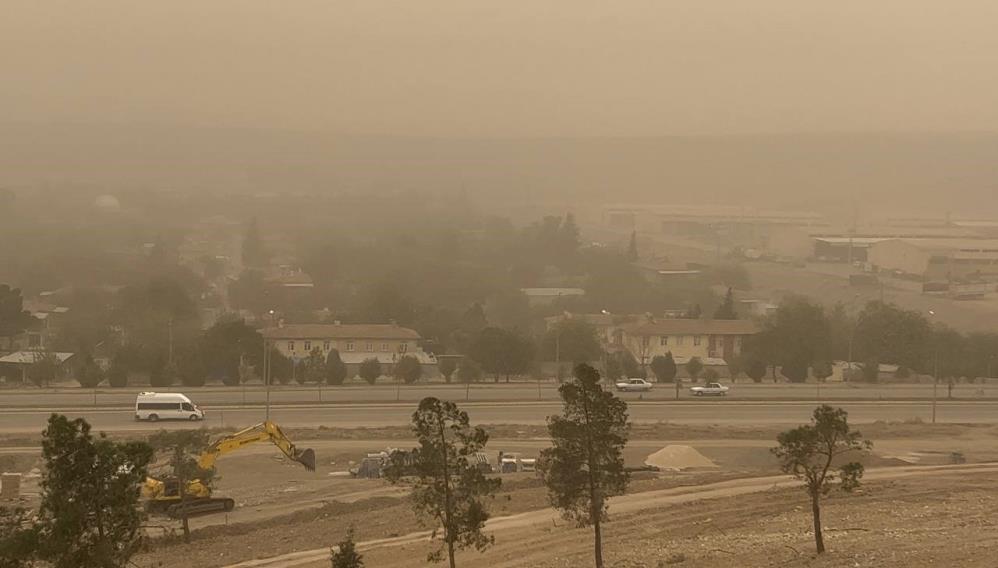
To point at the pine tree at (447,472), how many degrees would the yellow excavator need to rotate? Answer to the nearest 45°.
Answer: approximately 90° to its right

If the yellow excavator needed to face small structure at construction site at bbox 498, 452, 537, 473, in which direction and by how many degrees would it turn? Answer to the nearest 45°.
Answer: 0° — it already faces it

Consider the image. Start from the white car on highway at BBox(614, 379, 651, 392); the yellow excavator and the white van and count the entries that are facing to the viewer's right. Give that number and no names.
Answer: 2

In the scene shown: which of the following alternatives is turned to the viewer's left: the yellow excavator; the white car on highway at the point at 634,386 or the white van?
the white car on highway

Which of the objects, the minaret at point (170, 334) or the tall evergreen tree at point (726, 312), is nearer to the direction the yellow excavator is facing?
the tall evergreen tree

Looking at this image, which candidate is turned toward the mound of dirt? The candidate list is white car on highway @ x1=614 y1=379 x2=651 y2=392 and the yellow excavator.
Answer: the yellow excavator

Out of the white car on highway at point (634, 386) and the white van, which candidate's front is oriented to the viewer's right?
the white van

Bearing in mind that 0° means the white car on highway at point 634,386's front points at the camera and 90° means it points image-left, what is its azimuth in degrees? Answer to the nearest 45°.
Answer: approximately 90°

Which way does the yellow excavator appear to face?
to the viewer's right

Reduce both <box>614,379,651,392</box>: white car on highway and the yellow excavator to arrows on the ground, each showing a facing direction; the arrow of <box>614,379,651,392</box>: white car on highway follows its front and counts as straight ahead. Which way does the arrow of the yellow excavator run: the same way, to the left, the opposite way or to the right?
the opposite way

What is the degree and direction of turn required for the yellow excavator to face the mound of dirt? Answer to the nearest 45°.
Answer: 0° — it already faces it

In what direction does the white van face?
to the viewer's right

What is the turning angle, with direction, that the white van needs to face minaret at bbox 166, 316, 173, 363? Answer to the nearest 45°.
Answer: approximately 90° to its left

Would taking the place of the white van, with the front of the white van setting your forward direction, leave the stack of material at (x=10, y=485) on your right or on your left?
on your right

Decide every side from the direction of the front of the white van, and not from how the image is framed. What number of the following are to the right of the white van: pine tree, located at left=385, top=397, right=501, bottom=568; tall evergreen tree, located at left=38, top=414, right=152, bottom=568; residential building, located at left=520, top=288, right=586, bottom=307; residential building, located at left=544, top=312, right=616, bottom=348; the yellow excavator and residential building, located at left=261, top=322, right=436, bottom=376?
3
